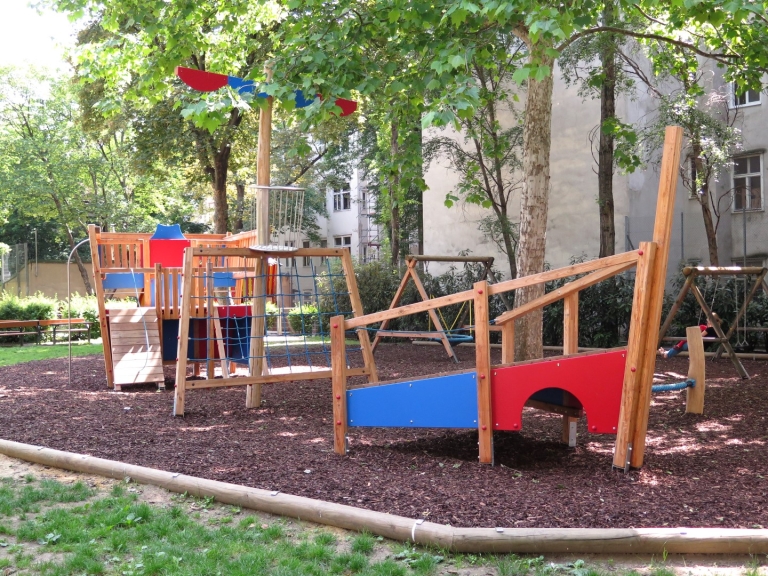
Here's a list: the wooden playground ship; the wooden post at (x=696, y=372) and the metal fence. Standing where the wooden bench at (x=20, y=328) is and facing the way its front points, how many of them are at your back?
1

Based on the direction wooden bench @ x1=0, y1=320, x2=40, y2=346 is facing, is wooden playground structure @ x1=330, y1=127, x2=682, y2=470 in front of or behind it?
in front

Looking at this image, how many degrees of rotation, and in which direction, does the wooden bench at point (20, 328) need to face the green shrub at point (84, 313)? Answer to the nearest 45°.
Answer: approximately 135° to its left

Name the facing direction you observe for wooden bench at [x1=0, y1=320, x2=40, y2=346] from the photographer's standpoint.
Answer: facing the viewer

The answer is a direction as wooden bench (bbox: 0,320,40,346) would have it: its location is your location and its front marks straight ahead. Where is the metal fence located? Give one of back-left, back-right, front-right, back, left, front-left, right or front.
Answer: back

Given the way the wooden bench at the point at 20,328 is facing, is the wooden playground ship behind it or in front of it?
in front

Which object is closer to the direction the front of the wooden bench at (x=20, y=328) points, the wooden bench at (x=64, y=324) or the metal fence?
the wooden bench

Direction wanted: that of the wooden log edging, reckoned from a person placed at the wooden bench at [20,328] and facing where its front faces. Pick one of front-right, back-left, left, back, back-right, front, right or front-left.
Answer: front

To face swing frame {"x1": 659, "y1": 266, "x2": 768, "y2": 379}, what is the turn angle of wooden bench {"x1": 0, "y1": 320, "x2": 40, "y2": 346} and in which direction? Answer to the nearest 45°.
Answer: approximately 45° to its left

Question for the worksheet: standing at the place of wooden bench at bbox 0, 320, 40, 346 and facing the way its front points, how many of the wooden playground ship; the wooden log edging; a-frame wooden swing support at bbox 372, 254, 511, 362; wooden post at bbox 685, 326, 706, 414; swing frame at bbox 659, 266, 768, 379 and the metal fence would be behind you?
1
